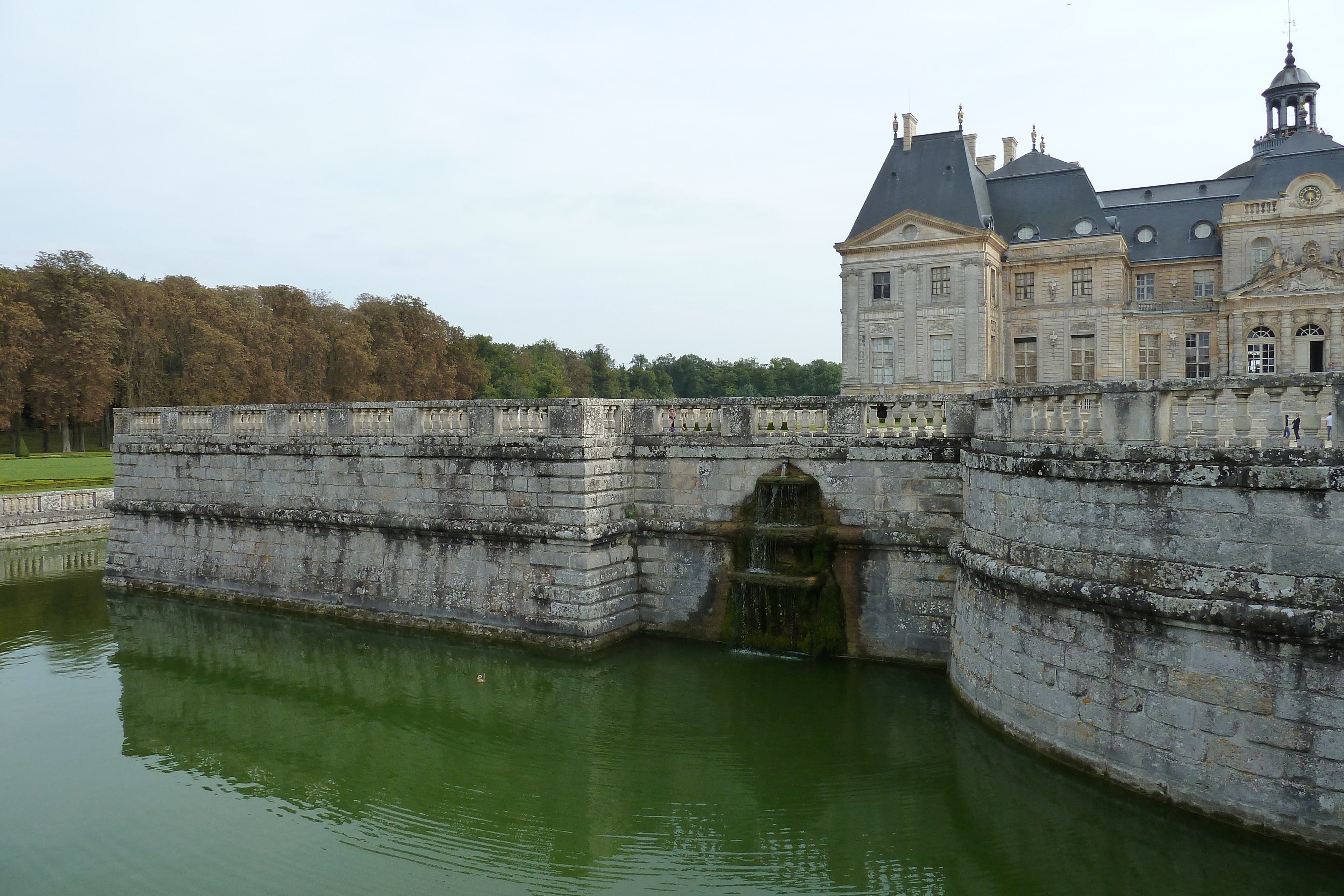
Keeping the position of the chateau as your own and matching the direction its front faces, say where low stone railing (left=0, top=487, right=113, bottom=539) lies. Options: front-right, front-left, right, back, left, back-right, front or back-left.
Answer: front-right

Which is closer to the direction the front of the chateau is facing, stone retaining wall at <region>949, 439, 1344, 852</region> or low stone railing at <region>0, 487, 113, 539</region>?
the stone retaining wall

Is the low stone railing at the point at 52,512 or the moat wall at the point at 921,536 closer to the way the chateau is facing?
the moat wall

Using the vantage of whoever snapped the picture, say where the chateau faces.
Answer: facing the viewer

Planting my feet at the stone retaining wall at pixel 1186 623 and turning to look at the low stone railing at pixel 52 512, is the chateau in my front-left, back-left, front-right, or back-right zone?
front-right

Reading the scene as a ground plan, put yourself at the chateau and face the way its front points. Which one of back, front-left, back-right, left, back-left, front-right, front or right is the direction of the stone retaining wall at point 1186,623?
front

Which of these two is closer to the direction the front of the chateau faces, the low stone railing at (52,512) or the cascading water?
the cascading water

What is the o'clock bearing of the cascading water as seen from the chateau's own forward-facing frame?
The cascading water is roughly at 12 o'clock from the chateau.

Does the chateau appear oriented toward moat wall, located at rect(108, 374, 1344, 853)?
yes
